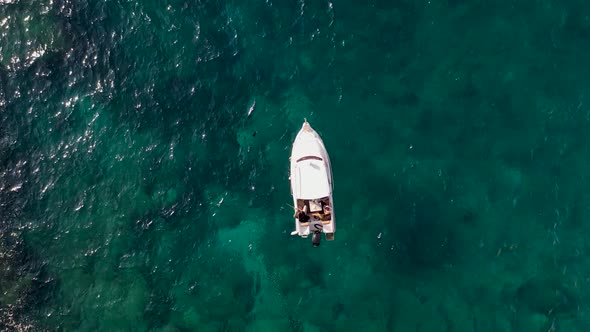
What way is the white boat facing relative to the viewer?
away from the camera
